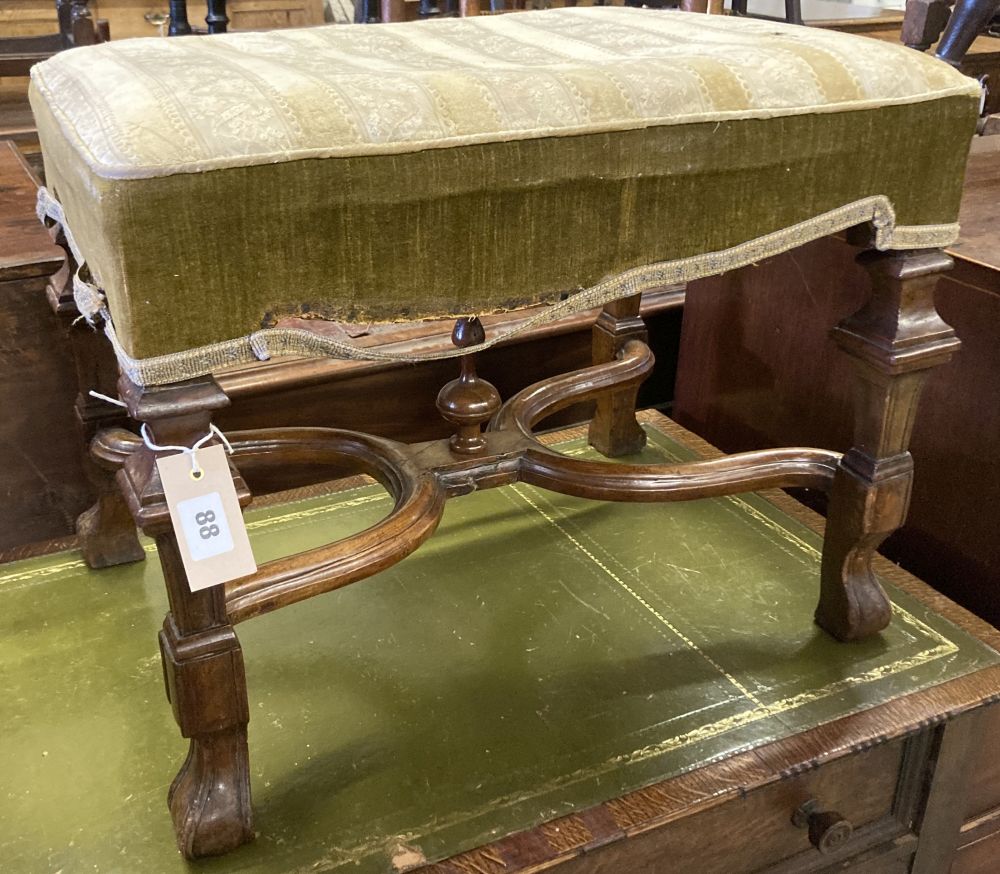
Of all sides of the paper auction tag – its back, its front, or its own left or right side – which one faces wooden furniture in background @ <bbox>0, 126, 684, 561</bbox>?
back

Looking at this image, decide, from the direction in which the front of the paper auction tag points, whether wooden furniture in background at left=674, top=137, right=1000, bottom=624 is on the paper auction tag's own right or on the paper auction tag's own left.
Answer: on the paper auction tag's own left

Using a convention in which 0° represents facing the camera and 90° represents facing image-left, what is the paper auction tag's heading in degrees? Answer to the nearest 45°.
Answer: approximately 0°
